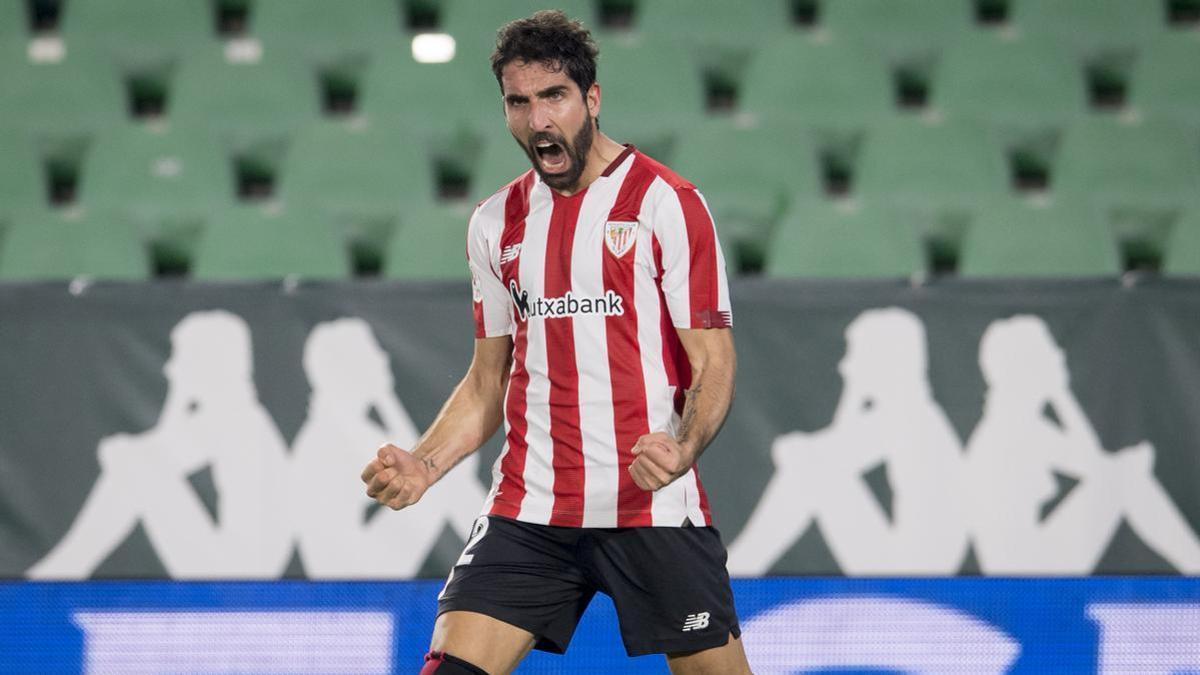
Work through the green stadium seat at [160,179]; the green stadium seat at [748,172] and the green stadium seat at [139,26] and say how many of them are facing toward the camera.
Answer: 3

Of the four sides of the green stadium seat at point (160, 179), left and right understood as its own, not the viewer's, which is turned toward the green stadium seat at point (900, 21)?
left

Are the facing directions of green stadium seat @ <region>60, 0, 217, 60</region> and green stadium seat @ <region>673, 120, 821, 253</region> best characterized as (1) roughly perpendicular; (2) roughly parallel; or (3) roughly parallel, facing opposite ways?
roughly parallel

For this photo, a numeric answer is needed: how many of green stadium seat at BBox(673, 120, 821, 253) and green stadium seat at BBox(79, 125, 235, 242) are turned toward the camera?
2

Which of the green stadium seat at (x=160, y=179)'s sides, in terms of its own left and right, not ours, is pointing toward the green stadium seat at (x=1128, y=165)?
left

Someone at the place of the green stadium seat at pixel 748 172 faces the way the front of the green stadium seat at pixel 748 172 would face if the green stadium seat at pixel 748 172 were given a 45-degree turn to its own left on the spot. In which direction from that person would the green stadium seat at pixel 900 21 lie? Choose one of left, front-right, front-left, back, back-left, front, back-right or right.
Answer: left

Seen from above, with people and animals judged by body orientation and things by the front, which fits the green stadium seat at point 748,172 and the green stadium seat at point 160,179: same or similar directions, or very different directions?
same or similar directions

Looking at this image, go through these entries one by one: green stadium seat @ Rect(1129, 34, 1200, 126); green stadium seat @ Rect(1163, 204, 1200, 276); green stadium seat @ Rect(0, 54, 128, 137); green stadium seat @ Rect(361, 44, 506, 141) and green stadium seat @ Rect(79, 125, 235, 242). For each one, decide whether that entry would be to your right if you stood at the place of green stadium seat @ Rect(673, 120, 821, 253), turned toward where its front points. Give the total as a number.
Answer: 3

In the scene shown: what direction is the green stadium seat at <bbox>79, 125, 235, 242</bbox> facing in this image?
toward the camera

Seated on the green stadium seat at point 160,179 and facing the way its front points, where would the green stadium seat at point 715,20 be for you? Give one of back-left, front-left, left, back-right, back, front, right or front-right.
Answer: left

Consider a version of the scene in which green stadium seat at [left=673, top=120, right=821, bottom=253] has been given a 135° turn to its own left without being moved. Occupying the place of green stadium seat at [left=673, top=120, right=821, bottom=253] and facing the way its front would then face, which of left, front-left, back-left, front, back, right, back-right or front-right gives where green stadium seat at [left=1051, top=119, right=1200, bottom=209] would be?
front-right

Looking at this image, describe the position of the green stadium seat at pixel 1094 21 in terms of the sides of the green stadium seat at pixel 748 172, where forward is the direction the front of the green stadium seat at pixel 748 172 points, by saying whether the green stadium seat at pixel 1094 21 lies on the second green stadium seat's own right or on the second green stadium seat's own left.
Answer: on the second green stadium seat's own left
